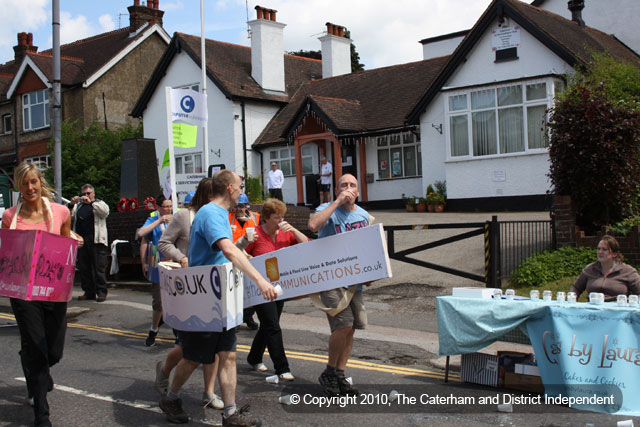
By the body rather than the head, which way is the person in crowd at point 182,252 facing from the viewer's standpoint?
to the viewer's right

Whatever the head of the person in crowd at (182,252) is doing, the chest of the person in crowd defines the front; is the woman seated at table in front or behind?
in front

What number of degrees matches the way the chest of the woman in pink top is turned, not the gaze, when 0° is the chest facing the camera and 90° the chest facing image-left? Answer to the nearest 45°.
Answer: approximately 0°

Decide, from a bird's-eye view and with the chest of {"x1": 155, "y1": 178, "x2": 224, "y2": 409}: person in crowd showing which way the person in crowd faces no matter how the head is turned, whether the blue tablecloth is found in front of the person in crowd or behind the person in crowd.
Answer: in front

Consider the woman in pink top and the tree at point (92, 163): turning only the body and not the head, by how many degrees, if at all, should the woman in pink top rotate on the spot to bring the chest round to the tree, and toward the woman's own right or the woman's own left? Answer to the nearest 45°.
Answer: approximately 180°

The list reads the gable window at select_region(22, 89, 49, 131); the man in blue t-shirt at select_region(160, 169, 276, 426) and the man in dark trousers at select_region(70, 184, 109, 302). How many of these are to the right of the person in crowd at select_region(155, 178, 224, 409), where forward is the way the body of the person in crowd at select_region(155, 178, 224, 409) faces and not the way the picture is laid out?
1

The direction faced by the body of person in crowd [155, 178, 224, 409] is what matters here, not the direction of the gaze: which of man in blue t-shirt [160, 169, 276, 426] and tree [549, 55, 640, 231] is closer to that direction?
the tree

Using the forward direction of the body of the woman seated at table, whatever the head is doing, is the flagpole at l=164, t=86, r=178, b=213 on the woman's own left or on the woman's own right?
on the woman's own right

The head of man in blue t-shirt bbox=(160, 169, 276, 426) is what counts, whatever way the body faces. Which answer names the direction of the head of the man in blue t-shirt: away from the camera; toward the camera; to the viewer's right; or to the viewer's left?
to the viewer's right

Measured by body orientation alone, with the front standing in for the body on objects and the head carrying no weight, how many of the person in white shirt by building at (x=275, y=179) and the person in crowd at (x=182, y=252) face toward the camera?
1

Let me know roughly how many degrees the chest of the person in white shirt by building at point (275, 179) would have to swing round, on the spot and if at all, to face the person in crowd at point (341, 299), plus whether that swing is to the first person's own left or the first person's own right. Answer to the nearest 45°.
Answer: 0° — they already face them

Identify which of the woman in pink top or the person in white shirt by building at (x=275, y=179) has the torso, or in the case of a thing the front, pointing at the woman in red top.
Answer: the person in white shirt by building

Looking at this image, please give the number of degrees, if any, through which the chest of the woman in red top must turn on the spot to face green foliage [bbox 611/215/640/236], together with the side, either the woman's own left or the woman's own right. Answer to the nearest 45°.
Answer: approximately 90° to the woman's own left
